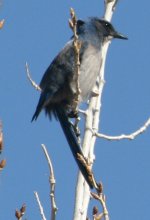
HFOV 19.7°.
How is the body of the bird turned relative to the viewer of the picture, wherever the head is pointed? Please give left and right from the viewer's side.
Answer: facing to the right of the viewer

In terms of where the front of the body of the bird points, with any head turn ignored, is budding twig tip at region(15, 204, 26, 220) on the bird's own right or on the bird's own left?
on the bird's own right
